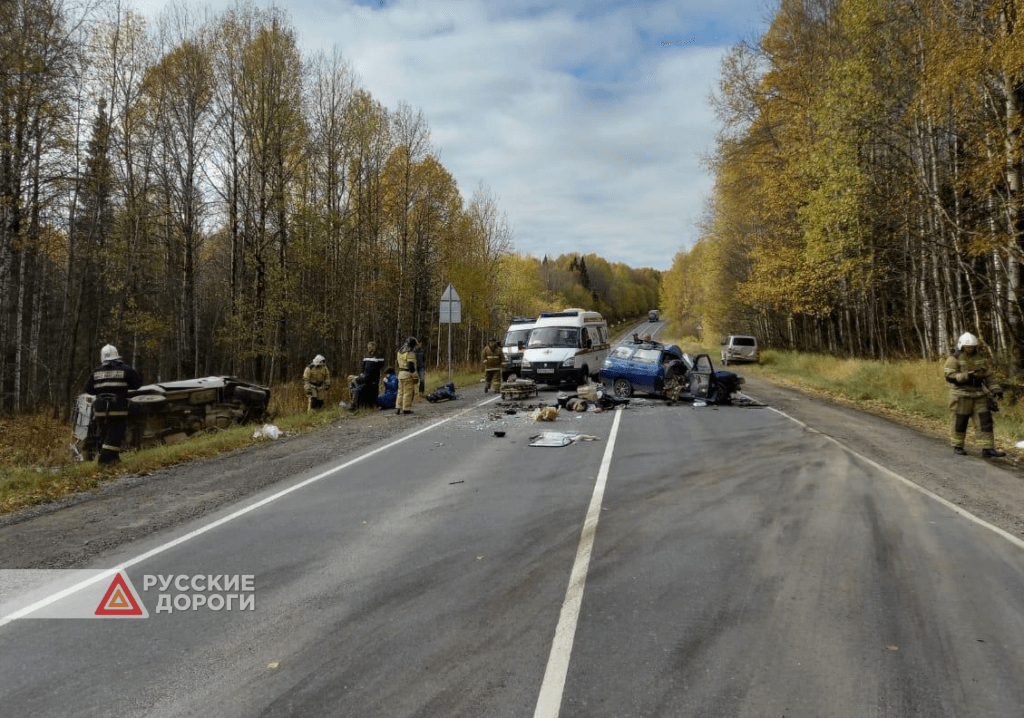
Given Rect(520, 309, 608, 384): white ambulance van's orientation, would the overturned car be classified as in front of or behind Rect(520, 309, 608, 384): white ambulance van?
in front

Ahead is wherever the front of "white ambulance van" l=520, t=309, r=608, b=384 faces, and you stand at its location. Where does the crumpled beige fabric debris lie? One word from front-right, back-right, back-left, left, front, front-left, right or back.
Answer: front-left

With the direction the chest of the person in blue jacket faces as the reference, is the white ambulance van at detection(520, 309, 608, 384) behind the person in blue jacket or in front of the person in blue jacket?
behind

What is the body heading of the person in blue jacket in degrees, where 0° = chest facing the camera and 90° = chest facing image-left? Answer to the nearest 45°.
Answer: approximately 90°

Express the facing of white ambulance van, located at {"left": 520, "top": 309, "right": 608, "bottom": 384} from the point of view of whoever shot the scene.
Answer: facing the viewer and to the left of the viewer

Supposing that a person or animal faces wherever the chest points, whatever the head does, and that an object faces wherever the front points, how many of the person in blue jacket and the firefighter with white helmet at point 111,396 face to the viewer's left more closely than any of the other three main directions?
1

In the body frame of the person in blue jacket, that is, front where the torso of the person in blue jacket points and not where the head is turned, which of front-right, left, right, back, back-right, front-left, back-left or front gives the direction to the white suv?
back-right

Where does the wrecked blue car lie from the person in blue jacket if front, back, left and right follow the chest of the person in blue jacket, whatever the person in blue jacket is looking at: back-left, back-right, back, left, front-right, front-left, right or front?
back
